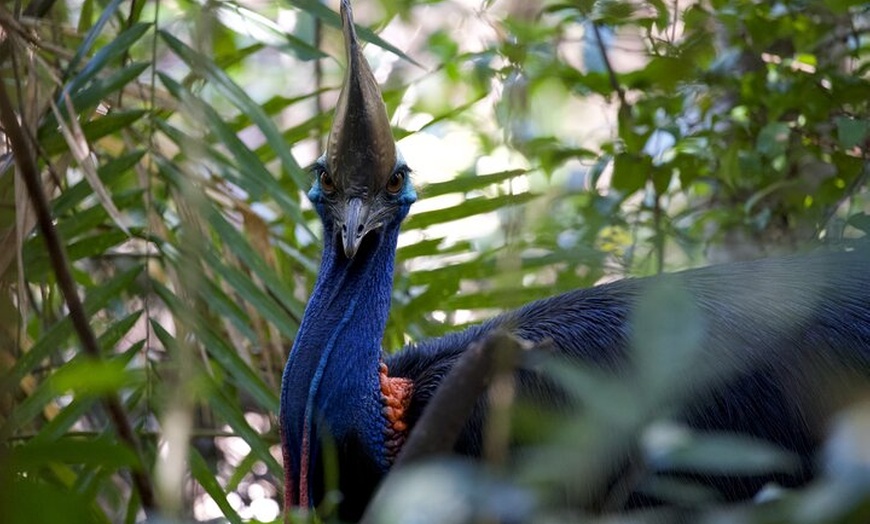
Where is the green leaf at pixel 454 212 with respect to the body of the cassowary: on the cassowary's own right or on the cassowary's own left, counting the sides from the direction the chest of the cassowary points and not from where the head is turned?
on the cassowary's own right

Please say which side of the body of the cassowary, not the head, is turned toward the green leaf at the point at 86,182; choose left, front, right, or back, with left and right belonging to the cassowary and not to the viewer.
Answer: front

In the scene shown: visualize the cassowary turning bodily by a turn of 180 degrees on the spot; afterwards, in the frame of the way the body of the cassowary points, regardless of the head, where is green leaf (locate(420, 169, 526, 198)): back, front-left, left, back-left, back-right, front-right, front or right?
left

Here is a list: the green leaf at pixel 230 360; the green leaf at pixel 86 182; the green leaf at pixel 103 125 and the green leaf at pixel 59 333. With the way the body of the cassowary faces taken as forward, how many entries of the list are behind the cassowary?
0

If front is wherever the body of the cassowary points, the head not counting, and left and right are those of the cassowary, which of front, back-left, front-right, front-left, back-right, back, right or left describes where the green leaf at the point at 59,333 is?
front

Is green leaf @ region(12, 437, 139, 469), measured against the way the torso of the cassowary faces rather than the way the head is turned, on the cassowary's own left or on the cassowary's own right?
on the cassowary's own left

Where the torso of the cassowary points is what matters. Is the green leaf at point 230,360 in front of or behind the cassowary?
in front

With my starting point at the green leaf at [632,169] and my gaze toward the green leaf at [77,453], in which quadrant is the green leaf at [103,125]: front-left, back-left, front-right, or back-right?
front-right

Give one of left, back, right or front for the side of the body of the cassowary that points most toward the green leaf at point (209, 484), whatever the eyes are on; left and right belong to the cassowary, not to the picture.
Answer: front

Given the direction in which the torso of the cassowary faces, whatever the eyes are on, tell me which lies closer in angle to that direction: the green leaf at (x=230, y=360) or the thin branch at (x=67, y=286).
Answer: the green leaf

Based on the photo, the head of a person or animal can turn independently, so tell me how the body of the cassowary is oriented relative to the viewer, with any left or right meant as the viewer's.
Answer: facing to the left of the viewer
